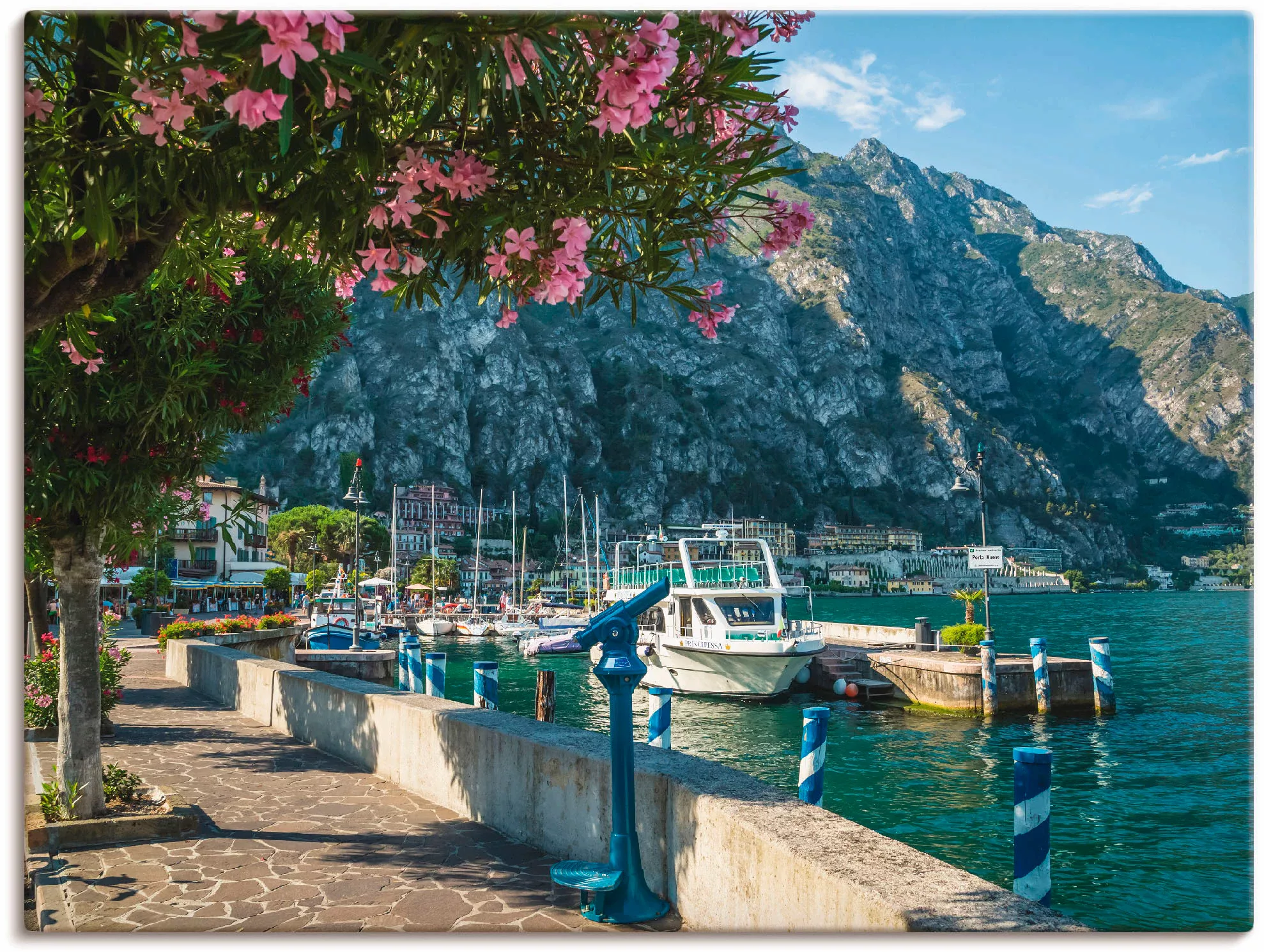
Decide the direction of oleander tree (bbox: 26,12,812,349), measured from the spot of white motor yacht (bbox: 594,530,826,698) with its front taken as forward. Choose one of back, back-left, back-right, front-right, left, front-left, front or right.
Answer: front-right

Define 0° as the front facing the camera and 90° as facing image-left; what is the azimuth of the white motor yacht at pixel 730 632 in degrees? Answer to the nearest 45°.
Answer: approximately 315°

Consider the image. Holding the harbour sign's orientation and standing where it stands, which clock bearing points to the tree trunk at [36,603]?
The tree trunk is roughly at 1 o'clock from the harbour sign.

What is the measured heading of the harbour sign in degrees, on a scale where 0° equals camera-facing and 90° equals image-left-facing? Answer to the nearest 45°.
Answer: approximately 0°

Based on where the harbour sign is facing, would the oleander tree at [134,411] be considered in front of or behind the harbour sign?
in front

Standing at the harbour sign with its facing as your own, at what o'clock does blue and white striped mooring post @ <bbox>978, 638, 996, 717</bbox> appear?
The blue and white striped mooring post is roughly at 12 o'clock from the harbour sign.
